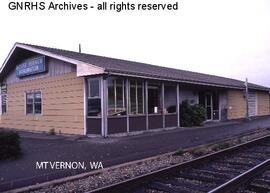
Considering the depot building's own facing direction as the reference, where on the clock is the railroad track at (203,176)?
The railroad track is roughly at 1 o'clock from the depot building.

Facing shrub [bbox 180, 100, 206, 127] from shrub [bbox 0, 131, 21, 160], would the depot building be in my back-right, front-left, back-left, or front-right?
front-left

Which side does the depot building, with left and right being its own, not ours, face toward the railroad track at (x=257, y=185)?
front

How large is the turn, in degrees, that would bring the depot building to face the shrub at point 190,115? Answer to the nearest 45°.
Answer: approximately 90° to its left

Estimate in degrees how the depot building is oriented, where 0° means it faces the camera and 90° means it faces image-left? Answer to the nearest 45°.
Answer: approximately 315°

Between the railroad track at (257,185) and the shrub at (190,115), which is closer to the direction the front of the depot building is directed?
the railroad track

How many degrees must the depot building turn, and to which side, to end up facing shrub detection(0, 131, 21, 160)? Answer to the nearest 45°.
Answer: approximately 45° to its right
